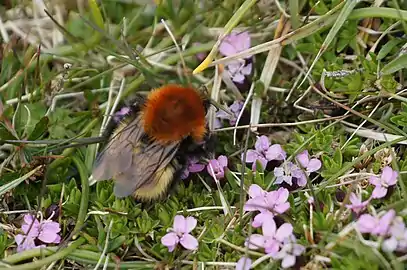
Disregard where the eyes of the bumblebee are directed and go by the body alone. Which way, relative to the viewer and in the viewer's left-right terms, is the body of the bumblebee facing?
facing away from the viewer and to the right of the viewer

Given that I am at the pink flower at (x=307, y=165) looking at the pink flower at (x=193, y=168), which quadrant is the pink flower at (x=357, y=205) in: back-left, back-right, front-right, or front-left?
back-left

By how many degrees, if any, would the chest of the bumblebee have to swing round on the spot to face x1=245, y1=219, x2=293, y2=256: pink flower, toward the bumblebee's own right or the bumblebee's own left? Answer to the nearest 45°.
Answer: approximately 90° to the bumblebee's own right
